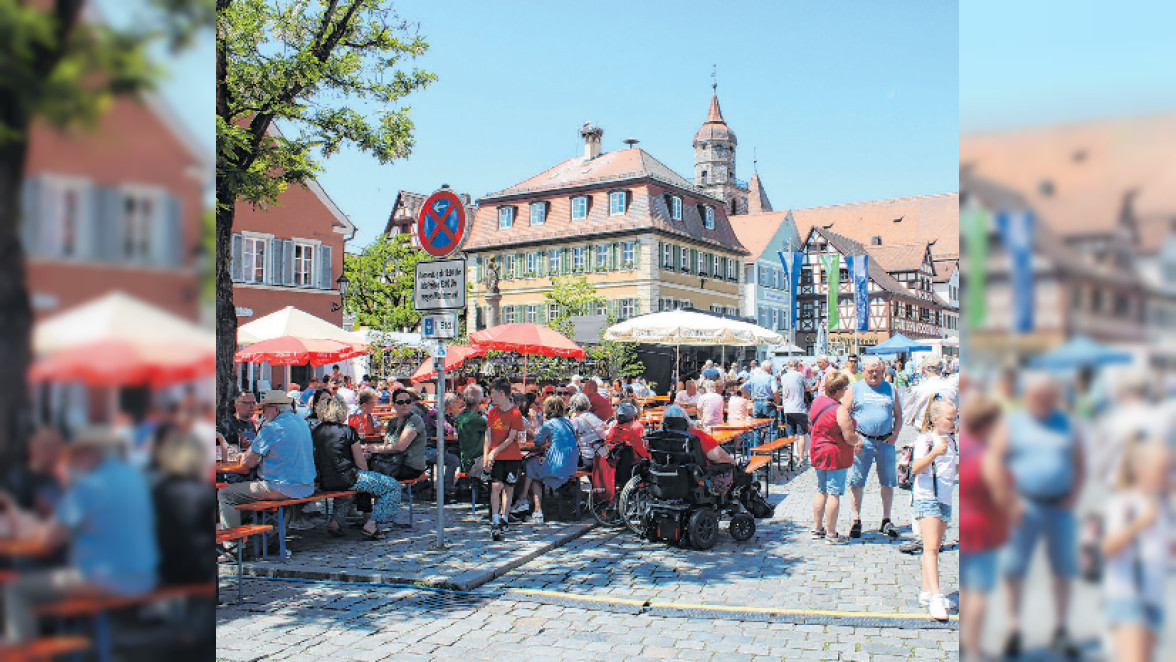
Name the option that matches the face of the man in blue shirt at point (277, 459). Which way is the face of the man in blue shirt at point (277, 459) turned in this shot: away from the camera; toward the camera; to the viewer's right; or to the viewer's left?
to the viewer's left

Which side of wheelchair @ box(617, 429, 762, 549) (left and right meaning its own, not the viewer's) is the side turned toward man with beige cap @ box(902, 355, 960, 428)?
front

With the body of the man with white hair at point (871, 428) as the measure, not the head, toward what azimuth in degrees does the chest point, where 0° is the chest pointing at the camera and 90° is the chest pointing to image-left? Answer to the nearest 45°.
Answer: approximately 0°

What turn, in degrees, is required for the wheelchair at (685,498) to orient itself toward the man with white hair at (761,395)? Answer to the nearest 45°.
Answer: approximately 45° to its left

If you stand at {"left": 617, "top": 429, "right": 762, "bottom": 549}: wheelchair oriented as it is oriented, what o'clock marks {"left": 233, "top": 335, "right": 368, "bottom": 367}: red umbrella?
The red umbrella is roughly at 9 o'clock from the wheelchair.

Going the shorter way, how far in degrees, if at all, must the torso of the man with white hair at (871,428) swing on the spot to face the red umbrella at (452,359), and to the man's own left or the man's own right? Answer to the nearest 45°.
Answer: approximately 135° to the man's own right
